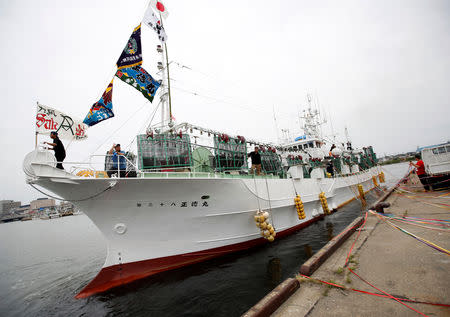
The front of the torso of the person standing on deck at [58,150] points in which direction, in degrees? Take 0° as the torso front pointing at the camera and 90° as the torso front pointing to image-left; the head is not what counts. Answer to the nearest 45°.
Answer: approximately 90°

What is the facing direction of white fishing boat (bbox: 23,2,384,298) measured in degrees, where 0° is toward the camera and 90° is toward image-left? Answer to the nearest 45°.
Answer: approximately 45°

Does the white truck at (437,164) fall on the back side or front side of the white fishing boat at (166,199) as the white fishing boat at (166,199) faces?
on the back side
